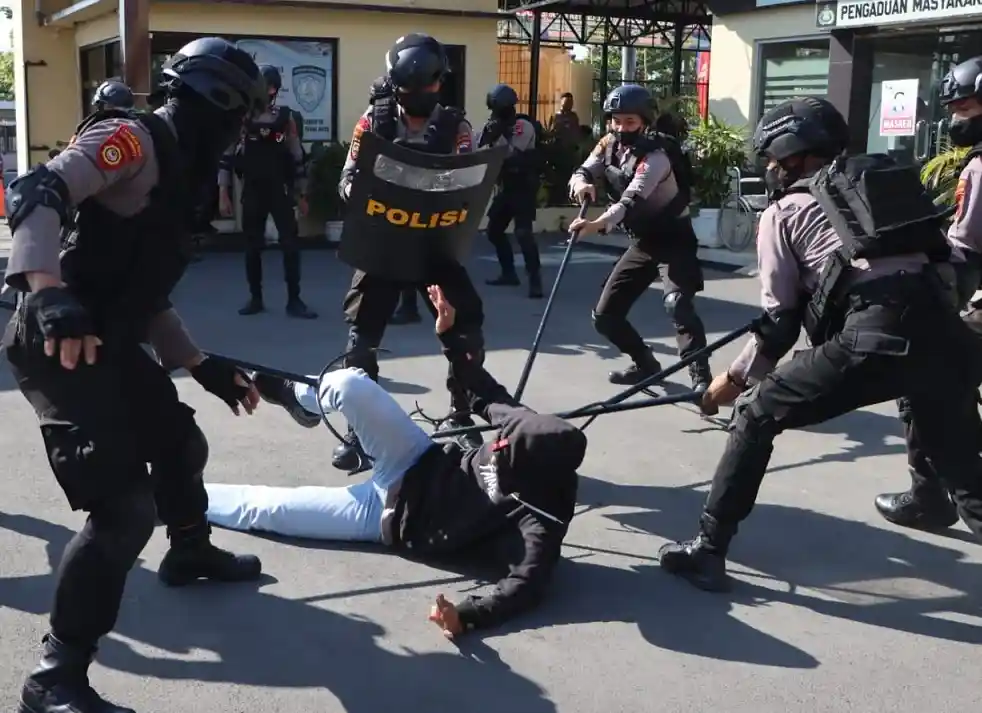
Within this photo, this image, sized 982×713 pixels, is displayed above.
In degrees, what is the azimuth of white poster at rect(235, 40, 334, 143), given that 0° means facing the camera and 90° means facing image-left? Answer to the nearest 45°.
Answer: approximately 0°

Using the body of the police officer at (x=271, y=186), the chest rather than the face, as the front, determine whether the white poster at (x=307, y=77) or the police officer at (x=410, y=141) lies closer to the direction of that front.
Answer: the police officer

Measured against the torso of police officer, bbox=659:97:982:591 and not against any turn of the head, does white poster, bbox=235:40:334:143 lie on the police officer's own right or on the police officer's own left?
on the police officer's own right

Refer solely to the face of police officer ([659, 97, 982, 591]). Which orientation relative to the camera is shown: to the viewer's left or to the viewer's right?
to the viewer's left

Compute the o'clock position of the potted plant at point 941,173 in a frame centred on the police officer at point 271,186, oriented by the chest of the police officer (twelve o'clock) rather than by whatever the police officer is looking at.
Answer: The potted plant is roughly at 9 o'clock from the police officer.

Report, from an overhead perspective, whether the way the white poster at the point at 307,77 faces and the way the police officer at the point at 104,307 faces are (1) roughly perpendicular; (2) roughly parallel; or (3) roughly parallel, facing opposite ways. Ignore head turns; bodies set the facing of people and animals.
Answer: roughly perpendicular

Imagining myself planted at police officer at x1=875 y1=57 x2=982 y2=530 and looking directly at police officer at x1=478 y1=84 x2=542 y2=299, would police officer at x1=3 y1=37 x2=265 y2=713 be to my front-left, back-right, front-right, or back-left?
back-left

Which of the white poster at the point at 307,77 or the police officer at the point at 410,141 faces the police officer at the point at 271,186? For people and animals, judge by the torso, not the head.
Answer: the white poster

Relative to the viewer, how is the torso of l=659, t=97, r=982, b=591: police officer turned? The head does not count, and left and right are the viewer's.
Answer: facing to the left of the viewer

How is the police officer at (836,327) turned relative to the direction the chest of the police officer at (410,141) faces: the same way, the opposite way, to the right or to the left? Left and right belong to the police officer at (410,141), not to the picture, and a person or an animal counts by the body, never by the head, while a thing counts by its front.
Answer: to the right

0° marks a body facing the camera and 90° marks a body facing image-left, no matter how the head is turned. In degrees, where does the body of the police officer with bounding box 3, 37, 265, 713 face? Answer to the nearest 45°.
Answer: approximately 270°

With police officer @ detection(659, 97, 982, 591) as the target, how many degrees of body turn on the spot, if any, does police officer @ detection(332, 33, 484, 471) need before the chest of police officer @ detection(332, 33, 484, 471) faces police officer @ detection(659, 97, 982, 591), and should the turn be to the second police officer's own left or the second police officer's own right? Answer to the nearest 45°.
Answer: approximately 45° to the second police officer's own left
